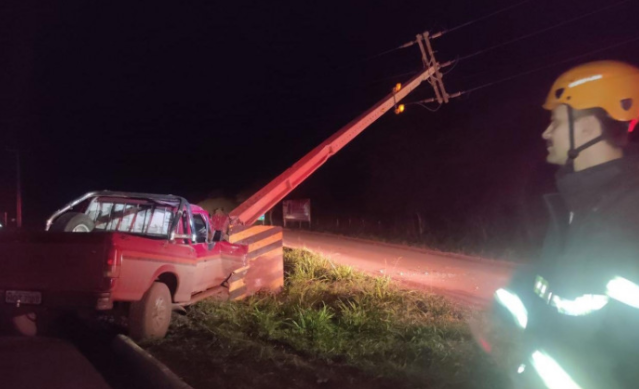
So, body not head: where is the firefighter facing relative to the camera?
to the viewer's left

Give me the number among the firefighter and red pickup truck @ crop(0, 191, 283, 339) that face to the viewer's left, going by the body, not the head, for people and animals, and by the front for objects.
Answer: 1

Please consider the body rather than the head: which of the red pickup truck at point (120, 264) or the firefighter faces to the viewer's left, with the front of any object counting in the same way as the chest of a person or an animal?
the firefighter

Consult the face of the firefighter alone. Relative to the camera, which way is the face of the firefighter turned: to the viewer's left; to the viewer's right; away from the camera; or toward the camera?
to the viewer's left

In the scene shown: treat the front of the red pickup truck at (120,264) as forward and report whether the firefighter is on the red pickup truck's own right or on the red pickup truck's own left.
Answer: on the red pickup truck's own right

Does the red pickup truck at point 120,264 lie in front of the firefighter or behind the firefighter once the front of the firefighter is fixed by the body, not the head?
in front

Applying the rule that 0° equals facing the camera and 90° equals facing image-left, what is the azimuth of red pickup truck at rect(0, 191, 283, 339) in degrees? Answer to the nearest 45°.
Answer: approximately 225°
